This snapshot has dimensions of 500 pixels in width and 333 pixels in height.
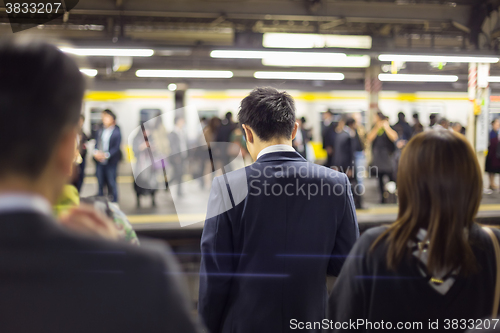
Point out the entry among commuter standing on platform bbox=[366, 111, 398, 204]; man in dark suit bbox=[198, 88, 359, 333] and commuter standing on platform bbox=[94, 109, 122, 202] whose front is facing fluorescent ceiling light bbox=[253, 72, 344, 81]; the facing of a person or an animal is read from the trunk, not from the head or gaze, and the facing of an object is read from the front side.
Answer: the man in dark suit

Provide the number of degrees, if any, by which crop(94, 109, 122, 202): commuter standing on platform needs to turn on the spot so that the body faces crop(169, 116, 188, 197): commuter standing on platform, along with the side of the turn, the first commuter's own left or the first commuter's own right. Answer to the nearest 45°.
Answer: approximately 135° to the first commuter's own left

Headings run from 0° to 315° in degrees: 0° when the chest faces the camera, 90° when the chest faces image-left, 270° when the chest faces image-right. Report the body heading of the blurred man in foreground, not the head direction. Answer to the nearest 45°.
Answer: approximately 180°

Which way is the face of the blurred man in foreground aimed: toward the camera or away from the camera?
away from the camera

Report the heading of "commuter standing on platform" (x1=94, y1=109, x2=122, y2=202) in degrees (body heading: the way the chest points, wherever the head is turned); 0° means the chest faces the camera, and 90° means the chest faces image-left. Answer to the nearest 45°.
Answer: approximately 45°

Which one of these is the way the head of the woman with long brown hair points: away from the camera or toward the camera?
away from the camera

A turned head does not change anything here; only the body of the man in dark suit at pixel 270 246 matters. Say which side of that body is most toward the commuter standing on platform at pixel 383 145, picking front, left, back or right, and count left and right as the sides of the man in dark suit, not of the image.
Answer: front

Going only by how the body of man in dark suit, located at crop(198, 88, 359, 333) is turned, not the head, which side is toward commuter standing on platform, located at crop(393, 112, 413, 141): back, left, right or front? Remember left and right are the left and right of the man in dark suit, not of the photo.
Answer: front

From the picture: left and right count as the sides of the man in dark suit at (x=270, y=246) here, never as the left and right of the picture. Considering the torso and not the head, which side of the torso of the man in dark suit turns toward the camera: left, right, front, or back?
back
